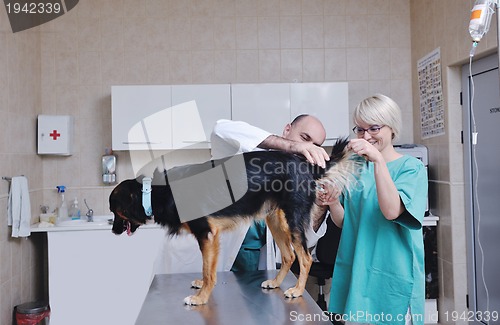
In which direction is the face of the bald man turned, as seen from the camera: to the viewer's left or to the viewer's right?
to the viewer's right

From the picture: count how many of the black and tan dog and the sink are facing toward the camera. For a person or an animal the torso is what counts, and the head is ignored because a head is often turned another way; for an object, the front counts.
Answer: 1

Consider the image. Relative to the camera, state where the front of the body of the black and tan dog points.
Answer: to the viewer's left

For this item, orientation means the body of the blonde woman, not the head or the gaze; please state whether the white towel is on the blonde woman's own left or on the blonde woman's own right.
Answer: on the blonde woman's own right

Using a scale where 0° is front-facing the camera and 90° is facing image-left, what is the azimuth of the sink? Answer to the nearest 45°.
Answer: approximately 0°

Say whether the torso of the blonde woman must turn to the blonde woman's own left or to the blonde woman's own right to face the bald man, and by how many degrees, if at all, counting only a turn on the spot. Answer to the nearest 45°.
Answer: approximately 45° to the blonde woman's own right

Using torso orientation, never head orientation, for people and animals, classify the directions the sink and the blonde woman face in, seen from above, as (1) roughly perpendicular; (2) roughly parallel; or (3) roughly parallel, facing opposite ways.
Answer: roughly perpendicular

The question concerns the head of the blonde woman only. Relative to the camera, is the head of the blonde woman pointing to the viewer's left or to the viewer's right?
to the viewer's left
